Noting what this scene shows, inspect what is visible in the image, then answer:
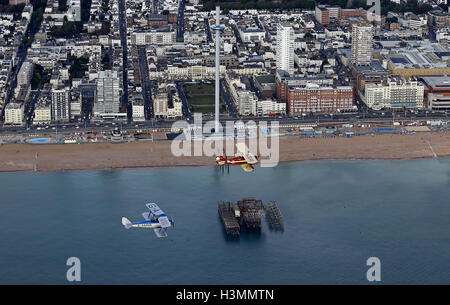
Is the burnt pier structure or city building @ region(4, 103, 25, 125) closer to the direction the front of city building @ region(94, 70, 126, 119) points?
the burnt pier structure

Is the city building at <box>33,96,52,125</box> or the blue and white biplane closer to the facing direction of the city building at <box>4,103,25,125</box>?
the blue and white biplane

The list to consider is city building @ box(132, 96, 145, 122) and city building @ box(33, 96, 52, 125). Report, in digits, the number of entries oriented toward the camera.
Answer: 2

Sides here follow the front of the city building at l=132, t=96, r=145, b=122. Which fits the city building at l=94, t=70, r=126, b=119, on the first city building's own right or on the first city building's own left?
on the first city building's own right

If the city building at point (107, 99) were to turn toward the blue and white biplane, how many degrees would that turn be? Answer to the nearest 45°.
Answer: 0° — it already faces it

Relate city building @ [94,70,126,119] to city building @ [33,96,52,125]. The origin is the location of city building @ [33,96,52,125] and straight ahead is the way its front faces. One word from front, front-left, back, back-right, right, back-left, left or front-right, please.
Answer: left

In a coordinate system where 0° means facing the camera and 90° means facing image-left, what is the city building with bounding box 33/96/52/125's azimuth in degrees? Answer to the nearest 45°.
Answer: approximately 0°

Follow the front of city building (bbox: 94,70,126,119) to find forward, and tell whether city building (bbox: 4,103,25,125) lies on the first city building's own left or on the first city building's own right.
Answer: on the first city building's own right

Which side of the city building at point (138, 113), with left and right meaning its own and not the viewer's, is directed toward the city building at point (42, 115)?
right

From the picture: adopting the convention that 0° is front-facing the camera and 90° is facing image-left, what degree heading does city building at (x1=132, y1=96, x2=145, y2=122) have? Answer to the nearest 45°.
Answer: approximately 0°

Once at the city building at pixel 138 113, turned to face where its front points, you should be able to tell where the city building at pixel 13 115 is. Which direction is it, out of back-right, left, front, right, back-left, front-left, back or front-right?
right

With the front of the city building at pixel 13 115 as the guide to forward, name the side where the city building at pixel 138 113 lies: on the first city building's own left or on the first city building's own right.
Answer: on the first city building's own left
